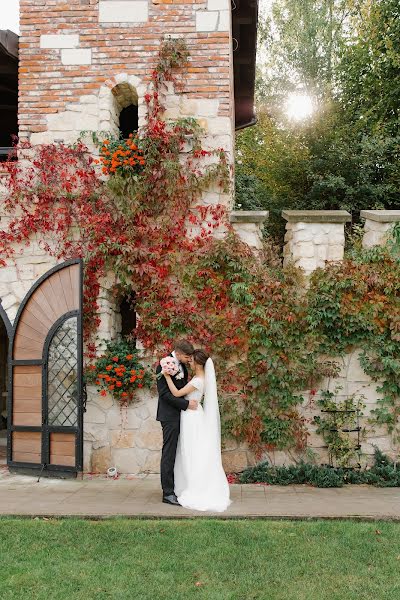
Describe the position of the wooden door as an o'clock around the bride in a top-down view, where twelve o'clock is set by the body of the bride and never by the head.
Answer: The wooden door is roughly at 1 o'clock from the bride.

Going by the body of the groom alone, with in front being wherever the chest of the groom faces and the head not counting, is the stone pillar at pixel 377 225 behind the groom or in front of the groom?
in front

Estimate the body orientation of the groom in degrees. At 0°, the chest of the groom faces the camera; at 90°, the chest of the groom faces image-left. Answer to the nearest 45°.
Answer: approximately 270°

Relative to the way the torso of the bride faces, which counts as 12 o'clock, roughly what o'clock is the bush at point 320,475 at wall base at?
The bush at wall base is roughly at 5 o'clock from the bride.

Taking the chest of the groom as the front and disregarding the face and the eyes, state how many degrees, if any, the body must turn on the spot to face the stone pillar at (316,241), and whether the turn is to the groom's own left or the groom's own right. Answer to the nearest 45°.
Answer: approximately 45° to the groom's own left

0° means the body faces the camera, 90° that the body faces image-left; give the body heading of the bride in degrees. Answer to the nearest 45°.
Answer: approximately 90°

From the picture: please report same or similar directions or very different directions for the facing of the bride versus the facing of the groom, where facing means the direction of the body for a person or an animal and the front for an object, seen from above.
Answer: very different directions

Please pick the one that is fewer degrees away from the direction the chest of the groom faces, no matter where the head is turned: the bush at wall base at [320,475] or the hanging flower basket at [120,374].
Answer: the bush at wall base
